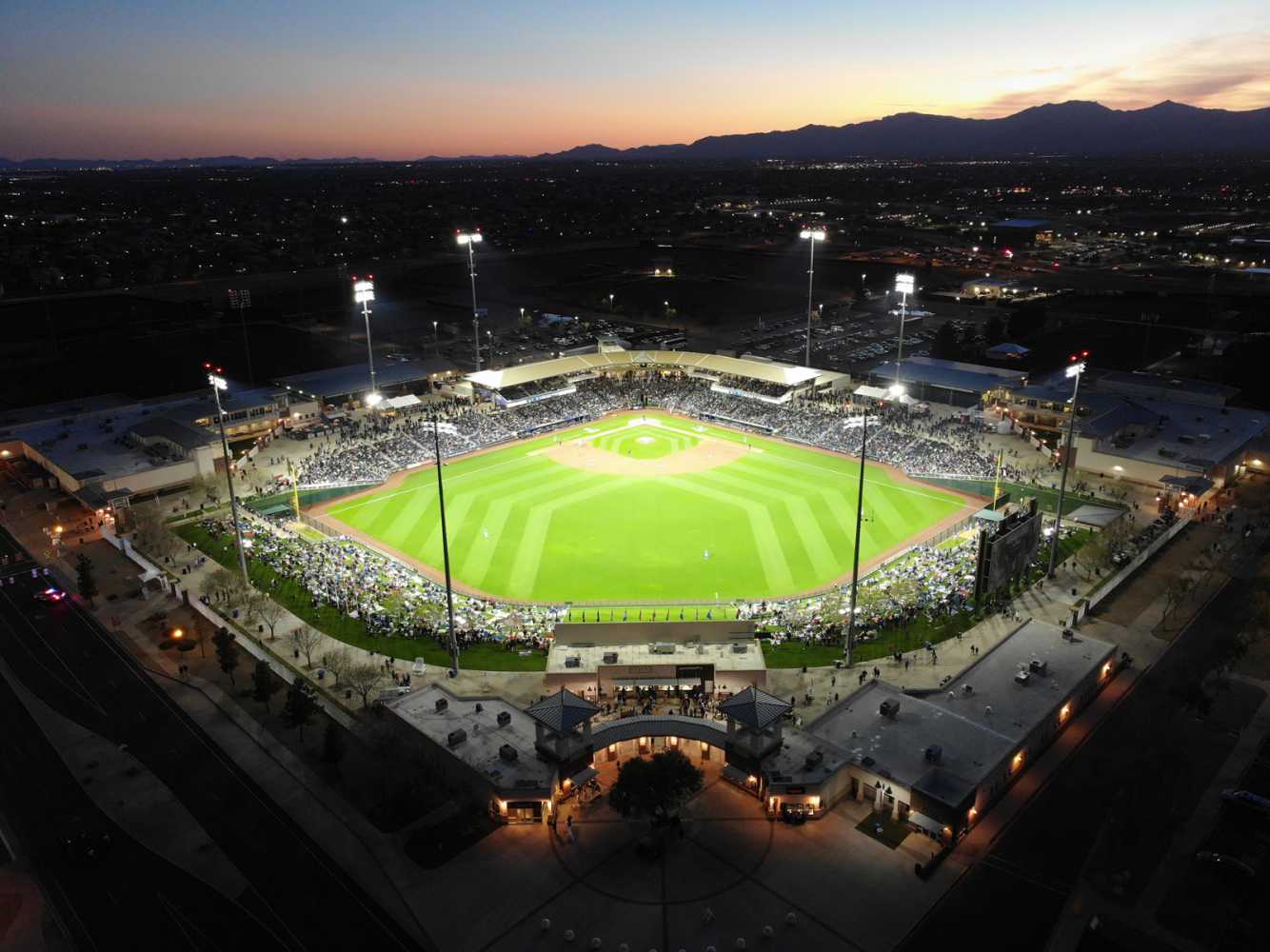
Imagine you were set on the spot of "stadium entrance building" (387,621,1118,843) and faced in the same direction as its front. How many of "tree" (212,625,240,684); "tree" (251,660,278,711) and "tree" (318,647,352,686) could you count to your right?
3

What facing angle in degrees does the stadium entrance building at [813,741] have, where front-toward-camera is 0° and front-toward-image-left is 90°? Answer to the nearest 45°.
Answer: approximately 0°

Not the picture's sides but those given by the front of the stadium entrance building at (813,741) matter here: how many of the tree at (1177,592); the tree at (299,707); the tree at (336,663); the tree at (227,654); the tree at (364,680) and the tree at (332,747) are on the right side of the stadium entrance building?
5

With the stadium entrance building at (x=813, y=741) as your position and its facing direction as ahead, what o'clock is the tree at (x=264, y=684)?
The tree is roughly at 3 o'clock from the stadium entrance building.

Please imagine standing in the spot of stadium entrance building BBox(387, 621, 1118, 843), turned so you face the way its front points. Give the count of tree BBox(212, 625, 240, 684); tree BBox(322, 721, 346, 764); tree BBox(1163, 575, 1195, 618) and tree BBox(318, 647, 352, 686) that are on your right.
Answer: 3

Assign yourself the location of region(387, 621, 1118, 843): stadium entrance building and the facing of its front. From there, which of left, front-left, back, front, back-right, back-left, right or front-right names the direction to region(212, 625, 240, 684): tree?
right

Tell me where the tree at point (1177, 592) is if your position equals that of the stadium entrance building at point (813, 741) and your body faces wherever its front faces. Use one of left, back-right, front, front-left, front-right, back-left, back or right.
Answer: back-left

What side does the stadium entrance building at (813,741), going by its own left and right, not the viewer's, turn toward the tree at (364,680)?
right

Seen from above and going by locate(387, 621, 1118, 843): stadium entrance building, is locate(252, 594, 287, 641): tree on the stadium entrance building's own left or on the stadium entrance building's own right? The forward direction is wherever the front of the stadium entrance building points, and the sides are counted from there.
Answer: on the stadium entrance building's own right

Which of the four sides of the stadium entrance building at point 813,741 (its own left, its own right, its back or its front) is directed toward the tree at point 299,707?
right

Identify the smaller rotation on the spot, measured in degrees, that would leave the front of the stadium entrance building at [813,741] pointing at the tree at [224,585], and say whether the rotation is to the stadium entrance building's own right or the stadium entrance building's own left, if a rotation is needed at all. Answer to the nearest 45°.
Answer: approximately 90° to the stadium entrance building's own right

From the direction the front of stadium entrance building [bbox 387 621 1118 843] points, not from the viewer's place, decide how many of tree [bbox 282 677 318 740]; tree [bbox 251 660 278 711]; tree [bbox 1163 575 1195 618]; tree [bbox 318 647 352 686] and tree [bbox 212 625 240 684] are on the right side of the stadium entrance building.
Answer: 4

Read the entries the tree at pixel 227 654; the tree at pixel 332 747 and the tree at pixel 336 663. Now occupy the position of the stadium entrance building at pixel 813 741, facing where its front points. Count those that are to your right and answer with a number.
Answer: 3

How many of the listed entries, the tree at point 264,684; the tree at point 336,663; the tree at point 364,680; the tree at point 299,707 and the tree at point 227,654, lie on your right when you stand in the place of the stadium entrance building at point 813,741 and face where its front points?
5
